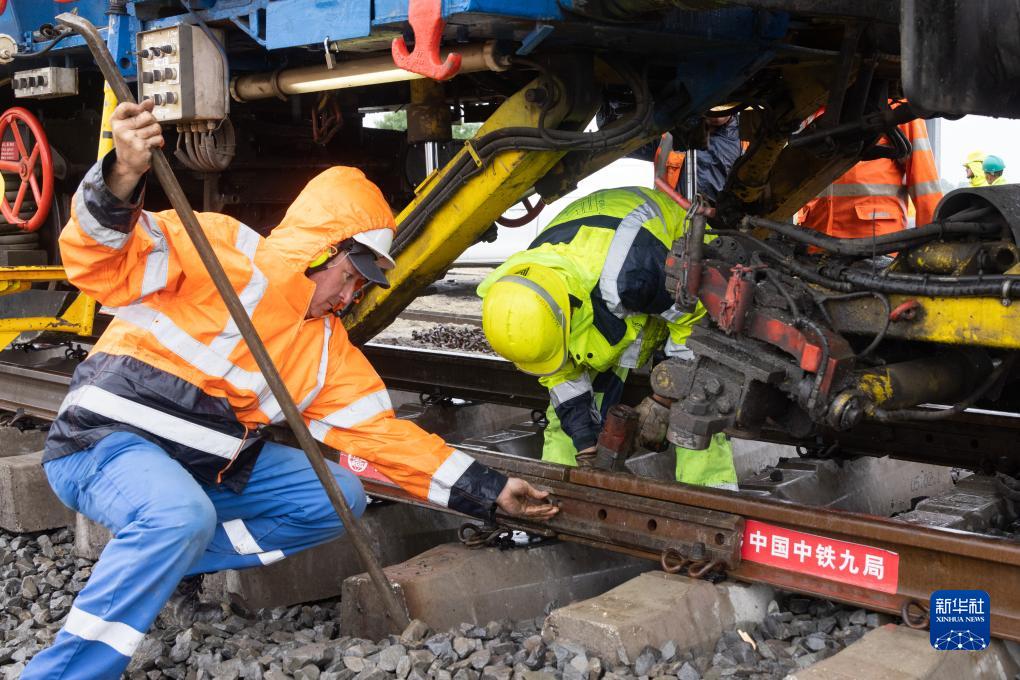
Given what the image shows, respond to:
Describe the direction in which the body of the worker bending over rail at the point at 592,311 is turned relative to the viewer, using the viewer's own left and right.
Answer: facing the viewer and to the left of the viewer

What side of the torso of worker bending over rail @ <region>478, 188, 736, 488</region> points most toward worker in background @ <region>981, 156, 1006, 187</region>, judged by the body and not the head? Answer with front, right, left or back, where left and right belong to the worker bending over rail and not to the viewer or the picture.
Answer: back

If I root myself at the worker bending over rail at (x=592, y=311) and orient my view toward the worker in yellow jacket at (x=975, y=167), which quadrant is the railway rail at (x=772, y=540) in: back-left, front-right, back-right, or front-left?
back-right

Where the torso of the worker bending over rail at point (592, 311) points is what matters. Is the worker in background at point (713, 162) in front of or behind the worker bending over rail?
behind

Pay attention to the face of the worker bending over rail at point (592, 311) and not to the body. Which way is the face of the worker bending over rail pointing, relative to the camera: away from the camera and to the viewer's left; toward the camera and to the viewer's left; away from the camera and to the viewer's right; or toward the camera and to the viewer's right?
toward the camera and to the viewer's left

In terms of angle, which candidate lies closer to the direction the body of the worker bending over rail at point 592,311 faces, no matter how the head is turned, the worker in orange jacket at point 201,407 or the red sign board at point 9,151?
the worker in orange jacket

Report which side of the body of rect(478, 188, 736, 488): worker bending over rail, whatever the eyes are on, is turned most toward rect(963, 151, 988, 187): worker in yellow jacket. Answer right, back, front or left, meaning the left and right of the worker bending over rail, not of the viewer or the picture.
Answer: back

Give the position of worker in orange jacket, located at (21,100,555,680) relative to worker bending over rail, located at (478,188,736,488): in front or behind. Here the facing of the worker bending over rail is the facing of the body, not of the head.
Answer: in front

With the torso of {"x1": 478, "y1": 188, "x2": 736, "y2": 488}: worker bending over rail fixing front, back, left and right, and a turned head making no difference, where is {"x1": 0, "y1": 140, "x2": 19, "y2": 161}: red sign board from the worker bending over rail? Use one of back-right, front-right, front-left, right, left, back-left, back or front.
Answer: right

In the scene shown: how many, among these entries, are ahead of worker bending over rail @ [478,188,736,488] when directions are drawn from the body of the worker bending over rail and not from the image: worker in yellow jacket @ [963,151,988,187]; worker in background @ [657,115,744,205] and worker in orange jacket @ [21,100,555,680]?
1

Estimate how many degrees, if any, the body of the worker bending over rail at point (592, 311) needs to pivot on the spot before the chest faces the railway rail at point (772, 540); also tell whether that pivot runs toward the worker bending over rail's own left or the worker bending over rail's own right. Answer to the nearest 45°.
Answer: approximately 90° to the worker bending over rail's own left

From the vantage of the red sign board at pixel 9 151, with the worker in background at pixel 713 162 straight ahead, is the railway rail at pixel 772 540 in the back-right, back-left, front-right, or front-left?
front-right

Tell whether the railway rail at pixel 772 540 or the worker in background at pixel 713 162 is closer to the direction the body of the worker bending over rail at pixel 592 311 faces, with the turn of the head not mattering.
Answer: the railway rail
